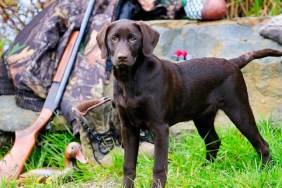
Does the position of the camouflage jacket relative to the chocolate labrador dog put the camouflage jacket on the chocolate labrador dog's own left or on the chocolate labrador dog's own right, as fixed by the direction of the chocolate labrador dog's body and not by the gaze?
on the chocolate labrador dog's own right

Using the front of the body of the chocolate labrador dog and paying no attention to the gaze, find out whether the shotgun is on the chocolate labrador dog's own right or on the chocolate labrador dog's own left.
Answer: on the chocolate labrador dog's own right

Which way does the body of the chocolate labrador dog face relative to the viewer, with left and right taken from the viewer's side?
facing the viewer and to the left of the viewer

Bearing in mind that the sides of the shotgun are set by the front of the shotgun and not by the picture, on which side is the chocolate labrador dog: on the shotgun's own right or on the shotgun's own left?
on the shotgun's own right

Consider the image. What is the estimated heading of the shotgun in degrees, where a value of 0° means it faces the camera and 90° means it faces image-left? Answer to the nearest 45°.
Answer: approximately 270°
